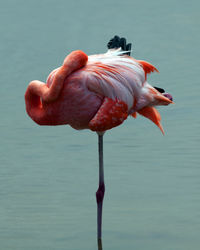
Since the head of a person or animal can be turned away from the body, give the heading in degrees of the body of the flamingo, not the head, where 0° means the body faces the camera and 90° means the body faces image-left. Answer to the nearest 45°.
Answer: approximately 90°
